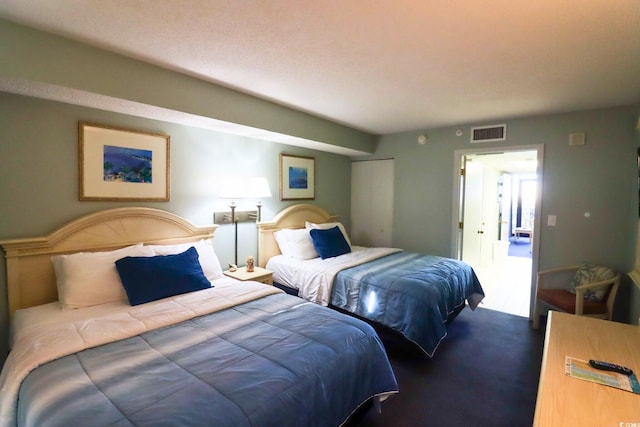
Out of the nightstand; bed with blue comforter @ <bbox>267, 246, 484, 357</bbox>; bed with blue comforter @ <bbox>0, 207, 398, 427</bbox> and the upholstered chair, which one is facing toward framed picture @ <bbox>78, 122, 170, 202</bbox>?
the upholstered chair

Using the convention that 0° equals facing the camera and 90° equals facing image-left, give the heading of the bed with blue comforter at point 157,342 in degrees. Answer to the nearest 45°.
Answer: approximately 315°

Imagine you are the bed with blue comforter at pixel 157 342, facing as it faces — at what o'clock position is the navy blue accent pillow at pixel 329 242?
The navy blue accent pillow is roughly at 9 o'clock from the bed with blue comforter.

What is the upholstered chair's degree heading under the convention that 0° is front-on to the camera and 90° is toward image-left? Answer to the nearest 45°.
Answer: approximately 45°

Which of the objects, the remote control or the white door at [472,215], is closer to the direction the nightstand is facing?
the remote control

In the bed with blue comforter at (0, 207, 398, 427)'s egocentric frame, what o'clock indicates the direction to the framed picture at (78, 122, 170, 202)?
The framed picture is roughly at 7 o'clock from the bed with blue comforter.

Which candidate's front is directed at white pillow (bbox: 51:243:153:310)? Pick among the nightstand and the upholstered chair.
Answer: the upholstered chair

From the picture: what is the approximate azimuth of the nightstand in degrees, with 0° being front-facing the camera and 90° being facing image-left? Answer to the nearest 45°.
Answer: approximately 315°
